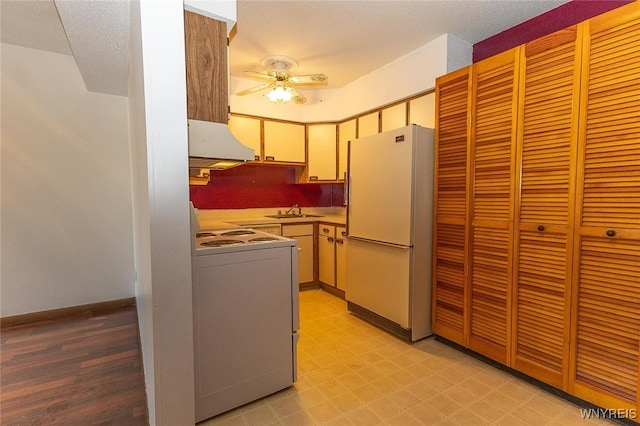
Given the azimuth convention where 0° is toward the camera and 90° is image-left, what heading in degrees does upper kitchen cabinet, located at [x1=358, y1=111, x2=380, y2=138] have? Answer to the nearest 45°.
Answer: approximately 45°

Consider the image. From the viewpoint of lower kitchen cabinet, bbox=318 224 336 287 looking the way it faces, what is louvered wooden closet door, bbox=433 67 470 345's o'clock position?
The louvered wooden closet door is roughly at 9 o'clock from the lower kitchen cabinet.

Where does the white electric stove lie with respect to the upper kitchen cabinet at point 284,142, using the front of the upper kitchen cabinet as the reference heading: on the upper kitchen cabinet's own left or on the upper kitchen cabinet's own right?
on the upper kitchen cabinet's own right

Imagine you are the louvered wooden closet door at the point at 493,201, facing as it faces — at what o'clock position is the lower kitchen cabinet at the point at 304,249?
The lower kitchen cabinet is roughly at 2 o'clock from the louvered wooden closet door.

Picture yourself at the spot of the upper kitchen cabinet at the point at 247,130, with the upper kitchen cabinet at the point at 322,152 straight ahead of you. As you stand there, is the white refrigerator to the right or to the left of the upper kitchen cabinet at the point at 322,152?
right

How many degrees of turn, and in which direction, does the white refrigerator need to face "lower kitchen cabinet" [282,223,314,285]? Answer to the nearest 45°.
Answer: approximately 90° to its right
